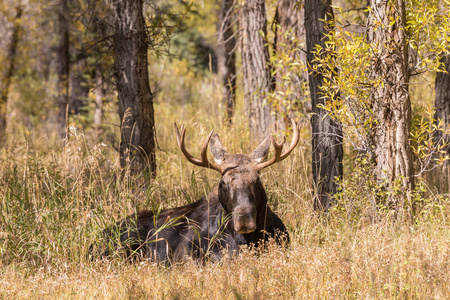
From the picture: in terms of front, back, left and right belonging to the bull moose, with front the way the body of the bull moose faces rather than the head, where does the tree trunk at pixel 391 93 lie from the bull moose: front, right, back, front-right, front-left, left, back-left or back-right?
front-left

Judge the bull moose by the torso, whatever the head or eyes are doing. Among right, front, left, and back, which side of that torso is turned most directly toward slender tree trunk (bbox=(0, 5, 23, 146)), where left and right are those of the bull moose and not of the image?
back

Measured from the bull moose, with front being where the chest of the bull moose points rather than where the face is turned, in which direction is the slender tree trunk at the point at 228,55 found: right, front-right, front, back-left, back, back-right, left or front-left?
back-left

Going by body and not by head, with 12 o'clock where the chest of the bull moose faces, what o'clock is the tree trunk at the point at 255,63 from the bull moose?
The tree trunk is roughly at 8 o'clock from the bull moose.

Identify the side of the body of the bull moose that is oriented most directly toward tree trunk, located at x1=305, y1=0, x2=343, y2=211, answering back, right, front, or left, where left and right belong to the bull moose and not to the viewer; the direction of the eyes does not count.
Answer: left

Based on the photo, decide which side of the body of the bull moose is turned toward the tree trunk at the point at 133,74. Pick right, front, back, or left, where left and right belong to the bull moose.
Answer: back

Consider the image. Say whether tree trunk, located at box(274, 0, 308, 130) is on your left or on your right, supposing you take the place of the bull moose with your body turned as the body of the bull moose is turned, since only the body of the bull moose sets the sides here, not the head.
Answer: on your left

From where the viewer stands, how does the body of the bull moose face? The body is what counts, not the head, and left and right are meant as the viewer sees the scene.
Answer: facing the viewer and to the right of the viewer

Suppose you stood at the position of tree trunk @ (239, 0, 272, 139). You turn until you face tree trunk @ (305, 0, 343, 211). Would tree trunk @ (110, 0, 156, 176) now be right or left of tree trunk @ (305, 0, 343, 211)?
right

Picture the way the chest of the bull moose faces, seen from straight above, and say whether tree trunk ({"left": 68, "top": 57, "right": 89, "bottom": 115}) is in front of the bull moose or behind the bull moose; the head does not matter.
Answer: behind
